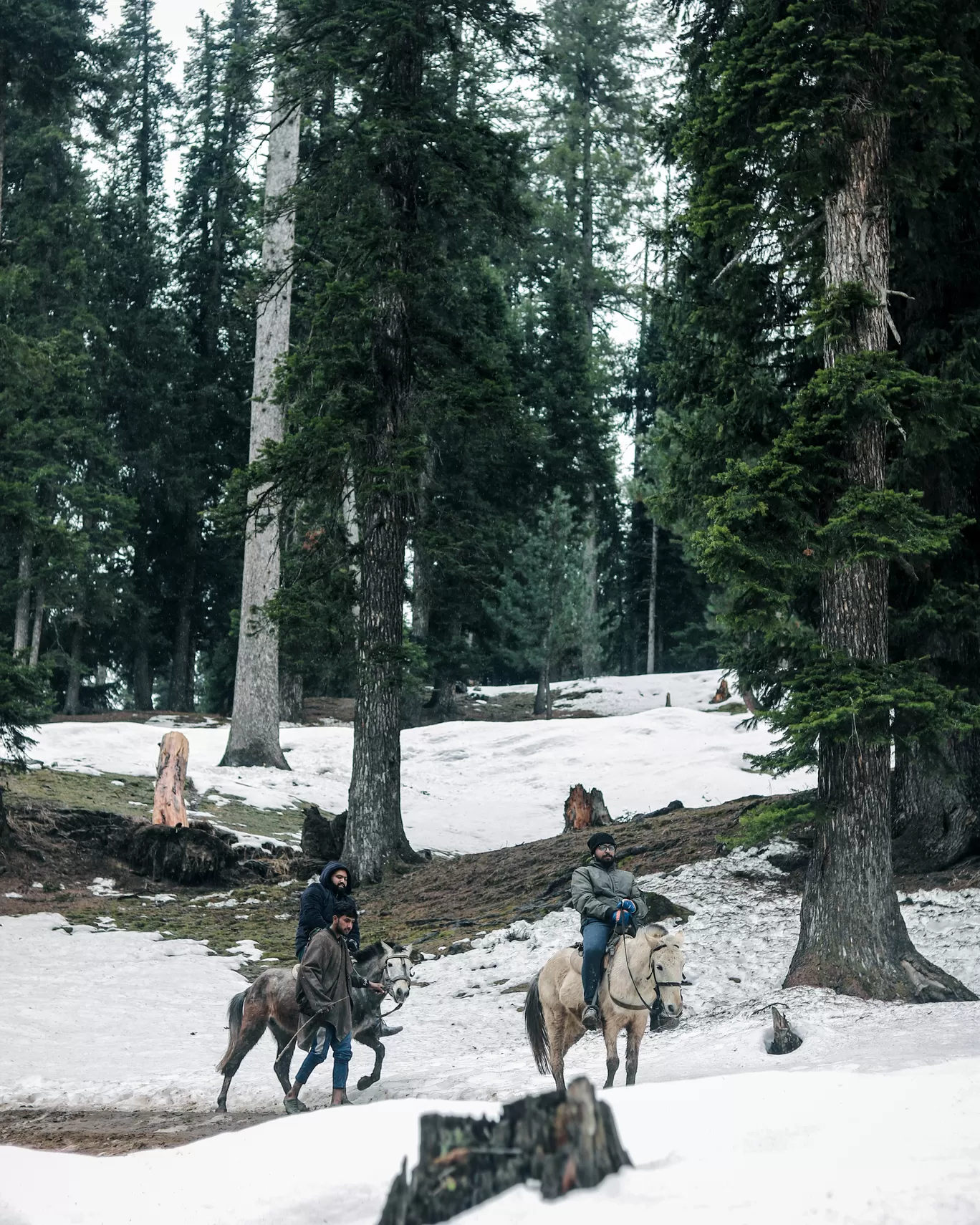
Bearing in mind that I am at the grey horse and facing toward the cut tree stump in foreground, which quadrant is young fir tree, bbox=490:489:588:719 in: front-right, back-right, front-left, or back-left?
back-left

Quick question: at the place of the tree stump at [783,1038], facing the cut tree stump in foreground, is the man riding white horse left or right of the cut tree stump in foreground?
right

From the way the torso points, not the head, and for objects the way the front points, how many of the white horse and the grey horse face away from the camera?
0

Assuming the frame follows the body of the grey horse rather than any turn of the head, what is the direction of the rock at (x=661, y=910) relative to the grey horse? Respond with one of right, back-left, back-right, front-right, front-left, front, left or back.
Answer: front-left

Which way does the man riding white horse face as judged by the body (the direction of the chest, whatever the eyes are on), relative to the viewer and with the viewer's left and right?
facing the viewer and to the right of the viewer

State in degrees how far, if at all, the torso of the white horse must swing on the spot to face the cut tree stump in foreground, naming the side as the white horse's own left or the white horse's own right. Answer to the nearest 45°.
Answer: approximately 45° to the white horse's own right

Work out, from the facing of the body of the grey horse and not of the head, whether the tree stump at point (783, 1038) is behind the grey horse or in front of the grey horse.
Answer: in front

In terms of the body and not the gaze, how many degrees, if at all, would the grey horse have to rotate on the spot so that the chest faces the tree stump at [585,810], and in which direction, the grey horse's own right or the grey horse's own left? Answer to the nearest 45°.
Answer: approximately 90° to the grey horse's own left

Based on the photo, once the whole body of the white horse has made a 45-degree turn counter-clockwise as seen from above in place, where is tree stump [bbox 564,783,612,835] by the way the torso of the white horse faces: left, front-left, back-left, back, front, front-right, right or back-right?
left

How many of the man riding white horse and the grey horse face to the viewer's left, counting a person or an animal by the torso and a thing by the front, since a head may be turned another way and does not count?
0

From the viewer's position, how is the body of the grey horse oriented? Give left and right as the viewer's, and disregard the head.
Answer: facing to the right of the viewer
